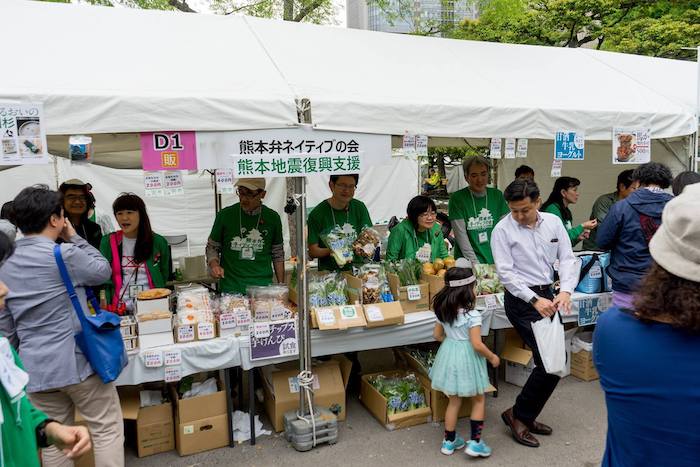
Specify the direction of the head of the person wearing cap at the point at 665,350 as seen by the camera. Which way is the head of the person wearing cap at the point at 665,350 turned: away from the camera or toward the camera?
away from the camera

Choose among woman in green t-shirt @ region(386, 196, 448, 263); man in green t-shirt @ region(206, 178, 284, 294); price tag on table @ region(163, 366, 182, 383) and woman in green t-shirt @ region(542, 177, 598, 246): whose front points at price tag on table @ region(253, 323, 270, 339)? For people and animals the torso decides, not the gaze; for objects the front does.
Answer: the man in green t-shirt

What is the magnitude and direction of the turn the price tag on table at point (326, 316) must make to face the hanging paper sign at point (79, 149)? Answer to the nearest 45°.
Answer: approximately 90° to its right

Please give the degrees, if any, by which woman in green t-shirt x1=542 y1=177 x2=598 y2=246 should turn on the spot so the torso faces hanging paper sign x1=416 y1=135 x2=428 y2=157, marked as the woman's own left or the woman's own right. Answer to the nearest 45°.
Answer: approximately 135° to the woman's own right

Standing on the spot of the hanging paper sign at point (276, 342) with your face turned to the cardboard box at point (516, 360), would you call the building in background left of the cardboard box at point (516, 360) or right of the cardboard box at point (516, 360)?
left

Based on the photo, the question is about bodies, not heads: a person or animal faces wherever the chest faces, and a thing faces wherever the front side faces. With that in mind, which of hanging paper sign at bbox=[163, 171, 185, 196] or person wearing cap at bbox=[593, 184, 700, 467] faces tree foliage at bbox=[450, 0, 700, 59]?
the person wearing cap

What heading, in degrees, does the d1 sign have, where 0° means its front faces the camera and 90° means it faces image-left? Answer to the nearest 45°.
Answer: approximately 0°
